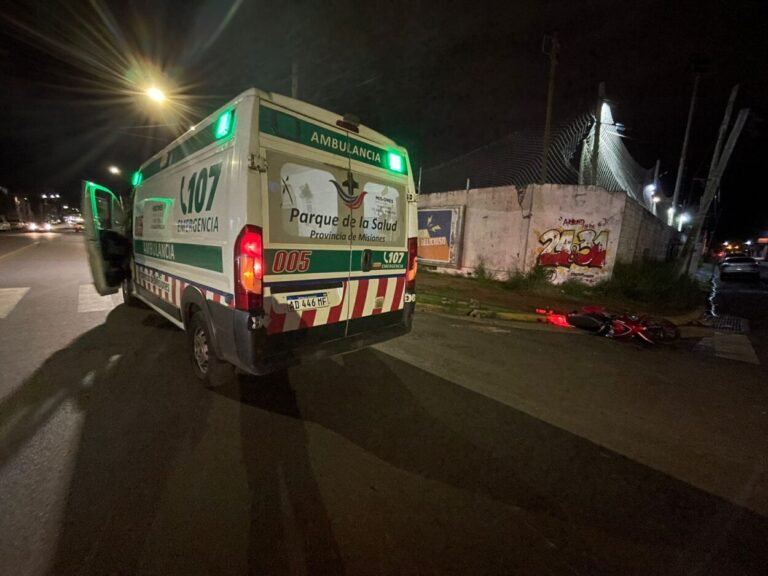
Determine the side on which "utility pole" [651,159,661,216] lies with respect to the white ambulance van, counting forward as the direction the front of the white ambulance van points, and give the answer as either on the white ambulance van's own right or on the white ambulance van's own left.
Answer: on the white ambulance van's own right

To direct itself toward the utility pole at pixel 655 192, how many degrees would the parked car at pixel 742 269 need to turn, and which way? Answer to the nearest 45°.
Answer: approximately 45° to its left

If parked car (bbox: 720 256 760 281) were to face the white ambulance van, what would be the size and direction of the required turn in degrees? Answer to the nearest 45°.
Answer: approximately 180°

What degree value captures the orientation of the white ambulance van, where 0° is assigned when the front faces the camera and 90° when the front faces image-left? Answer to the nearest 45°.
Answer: approximately 135°

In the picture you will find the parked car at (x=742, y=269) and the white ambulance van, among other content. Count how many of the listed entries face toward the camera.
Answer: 0

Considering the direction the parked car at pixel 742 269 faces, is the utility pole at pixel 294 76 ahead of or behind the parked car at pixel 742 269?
behind

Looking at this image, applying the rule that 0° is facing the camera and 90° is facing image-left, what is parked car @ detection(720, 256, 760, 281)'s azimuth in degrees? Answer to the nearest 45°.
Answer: approximately 180°

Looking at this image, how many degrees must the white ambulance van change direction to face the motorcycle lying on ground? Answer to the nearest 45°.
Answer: approximately 135° to its right

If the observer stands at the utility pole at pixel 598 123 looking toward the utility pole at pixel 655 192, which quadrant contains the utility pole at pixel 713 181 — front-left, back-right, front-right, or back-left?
front-right

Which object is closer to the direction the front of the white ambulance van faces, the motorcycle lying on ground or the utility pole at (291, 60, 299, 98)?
the utility pole
